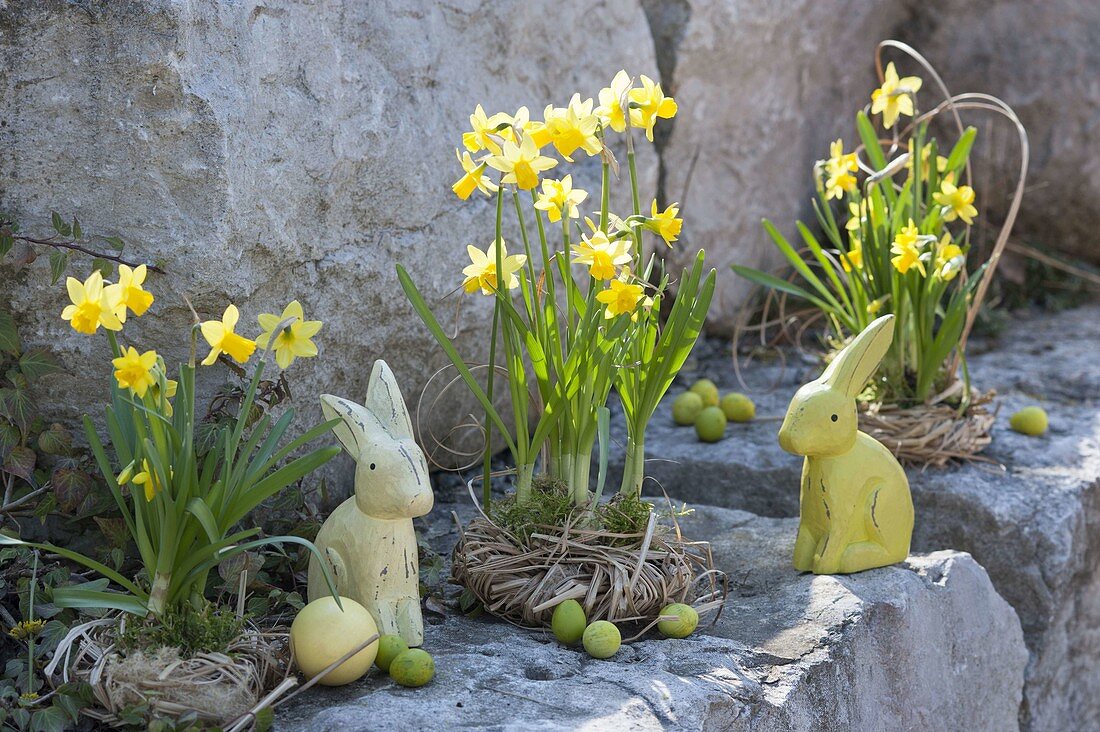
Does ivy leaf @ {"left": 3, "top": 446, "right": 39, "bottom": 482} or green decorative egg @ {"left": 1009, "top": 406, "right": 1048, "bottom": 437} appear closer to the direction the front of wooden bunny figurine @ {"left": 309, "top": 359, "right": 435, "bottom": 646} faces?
the green decorative egg

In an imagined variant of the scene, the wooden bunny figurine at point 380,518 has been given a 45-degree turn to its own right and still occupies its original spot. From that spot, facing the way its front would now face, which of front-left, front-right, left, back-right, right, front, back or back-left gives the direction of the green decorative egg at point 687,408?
back-left

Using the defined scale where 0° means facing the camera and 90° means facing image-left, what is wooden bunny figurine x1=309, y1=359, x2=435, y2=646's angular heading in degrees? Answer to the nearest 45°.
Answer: approximately 315°

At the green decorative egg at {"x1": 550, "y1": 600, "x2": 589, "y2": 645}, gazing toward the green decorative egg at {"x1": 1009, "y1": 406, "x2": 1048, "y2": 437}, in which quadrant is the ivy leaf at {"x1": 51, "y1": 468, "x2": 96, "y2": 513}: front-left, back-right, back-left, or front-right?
back-left

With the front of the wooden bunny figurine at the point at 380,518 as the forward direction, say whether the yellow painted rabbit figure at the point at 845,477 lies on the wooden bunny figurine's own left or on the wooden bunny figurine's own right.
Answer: on the wooden bunny figurine's own left
